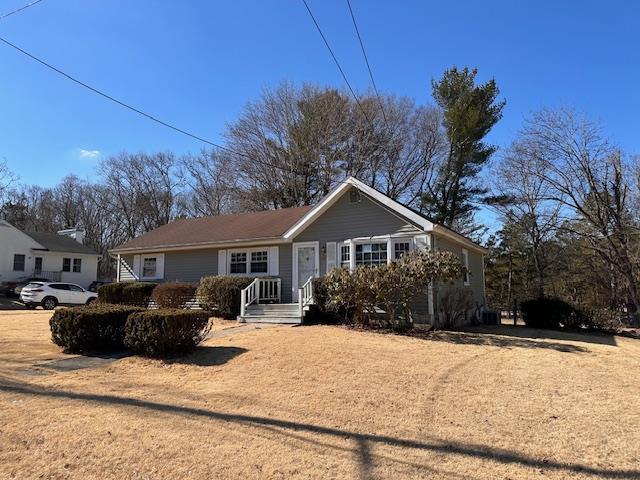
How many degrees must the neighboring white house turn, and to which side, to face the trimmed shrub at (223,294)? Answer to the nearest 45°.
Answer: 0° — it already faces it

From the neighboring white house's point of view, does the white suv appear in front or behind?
in front

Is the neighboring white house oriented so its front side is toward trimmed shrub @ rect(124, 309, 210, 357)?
yes

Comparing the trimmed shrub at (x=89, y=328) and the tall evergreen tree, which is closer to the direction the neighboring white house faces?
the trimmed shrub

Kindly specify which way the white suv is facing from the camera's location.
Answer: facing away from the viewer and to the right of the viewer

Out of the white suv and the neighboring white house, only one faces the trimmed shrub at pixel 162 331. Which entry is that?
the neighboring white house
